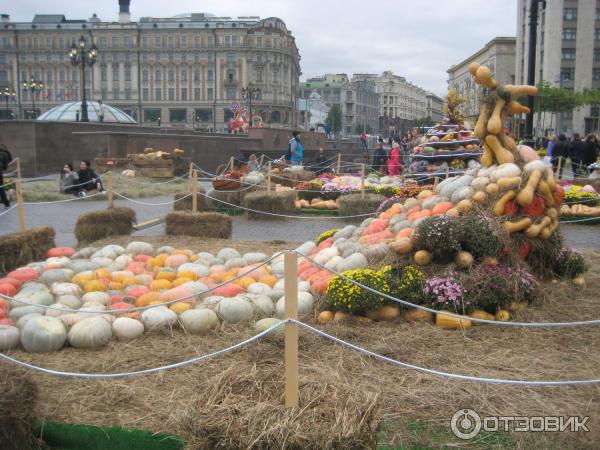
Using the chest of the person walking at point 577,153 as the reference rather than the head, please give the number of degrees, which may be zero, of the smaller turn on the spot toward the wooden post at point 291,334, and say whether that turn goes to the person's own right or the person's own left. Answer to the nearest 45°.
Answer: approximately 180°

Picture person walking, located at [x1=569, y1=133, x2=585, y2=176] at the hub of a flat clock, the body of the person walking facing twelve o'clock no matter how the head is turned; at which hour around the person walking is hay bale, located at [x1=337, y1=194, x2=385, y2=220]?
The hay bale is roughly at 7 o'clock from the person walking.

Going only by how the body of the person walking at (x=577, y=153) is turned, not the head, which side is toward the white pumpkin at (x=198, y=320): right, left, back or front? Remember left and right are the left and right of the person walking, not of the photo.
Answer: back

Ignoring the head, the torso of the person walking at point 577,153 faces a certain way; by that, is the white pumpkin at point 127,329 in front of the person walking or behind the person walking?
behind

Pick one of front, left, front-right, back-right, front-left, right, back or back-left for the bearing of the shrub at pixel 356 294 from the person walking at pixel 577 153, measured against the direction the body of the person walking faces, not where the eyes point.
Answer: back

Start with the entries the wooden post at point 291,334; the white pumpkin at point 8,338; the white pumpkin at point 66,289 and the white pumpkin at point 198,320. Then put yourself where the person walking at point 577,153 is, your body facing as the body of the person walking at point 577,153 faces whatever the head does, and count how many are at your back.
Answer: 4

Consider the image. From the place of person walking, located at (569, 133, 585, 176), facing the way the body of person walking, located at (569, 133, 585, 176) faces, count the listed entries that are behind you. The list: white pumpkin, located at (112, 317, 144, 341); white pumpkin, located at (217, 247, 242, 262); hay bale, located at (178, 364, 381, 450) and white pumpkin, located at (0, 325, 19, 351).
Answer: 4

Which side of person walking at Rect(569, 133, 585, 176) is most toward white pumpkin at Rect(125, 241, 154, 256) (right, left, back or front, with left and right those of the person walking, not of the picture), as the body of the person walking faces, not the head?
back

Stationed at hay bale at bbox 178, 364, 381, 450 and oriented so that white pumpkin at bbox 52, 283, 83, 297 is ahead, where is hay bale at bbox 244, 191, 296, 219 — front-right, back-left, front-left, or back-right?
front-right

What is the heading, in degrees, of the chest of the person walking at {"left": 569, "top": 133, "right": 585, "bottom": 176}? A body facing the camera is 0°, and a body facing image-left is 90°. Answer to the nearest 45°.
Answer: approximately 180°
